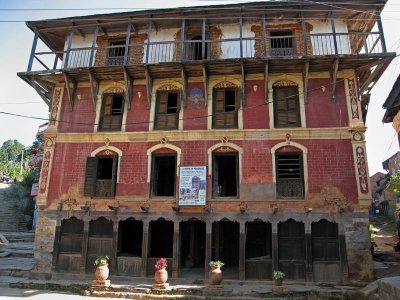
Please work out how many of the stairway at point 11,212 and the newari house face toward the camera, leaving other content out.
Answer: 2

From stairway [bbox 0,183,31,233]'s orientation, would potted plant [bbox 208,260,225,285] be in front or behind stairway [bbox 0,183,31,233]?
in front

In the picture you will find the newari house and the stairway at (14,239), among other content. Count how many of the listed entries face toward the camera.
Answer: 2

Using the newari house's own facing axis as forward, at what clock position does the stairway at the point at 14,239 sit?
The stairway is roughly at 4 o'clock from the newari house.

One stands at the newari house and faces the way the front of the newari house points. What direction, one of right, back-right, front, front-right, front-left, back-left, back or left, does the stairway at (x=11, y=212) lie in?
back-right

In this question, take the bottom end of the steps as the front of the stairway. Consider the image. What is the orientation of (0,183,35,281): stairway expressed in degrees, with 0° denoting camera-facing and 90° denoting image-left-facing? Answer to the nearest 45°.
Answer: approximately 0°
